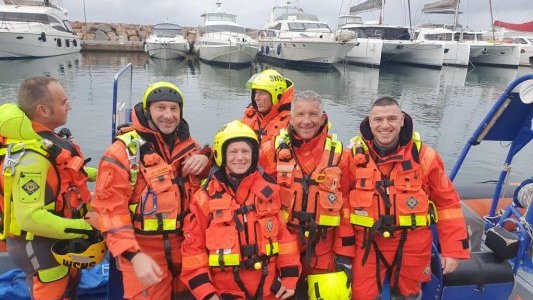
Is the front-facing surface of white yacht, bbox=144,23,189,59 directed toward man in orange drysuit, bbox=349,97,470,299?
yes

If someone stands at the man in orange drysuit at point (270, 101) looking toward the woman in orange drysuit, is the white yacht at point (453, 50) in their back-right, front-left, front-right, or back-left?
back-left

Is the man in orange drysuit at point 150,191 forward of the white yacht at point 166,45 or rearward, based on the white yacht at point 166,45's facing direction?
forward

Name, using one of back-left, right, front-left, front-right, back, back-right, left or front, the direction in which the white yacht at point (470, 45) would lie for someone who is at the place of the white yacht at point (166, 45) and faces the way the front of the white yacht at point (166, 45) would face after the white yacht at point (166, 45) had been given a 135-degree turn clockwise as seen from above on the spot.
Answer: back-right

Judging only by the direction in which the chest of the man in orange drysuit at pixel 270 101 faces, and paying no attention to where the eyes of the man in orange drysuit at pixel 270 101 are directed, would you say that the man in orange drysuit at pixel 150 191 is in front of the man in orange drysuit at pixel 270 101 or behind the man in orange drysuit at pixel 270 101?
in front

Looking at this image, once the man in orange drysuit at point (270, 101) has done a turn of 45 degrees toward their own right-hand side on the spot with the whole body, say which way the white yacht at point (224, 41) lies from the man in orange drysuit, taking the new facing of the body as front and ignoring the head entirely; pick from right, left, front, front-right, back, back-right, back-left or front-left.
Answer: right

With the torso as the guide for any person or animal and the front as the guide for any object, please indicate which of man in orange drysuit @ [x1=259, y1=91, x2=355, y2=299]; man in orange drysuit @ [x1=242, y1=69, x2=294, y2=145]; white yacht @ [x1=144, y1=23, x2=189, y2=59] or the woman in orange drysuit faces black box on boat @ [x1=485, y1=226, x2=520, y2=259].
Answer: the white yacht

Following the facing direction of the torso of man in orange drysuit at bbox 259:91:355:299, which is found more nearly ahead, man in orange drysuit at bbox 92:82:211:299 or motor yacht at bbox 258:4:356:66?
the man in orange drysuit

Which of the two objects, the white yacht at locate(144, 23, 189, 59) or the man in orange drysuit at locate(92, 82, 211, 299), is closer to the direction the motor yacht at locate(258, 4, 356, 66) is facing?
the man in orange drysuit

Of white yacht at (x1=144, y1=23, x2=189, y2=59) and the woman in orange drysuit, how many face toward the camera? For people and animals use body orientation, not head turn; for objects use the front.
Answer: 2

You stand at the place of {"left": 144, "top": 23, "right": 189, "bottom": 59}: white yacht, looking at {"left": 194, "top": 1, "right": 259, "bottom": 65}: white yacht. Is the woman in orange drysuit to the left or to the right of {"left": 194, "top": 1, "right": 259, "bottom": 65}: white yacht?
right
